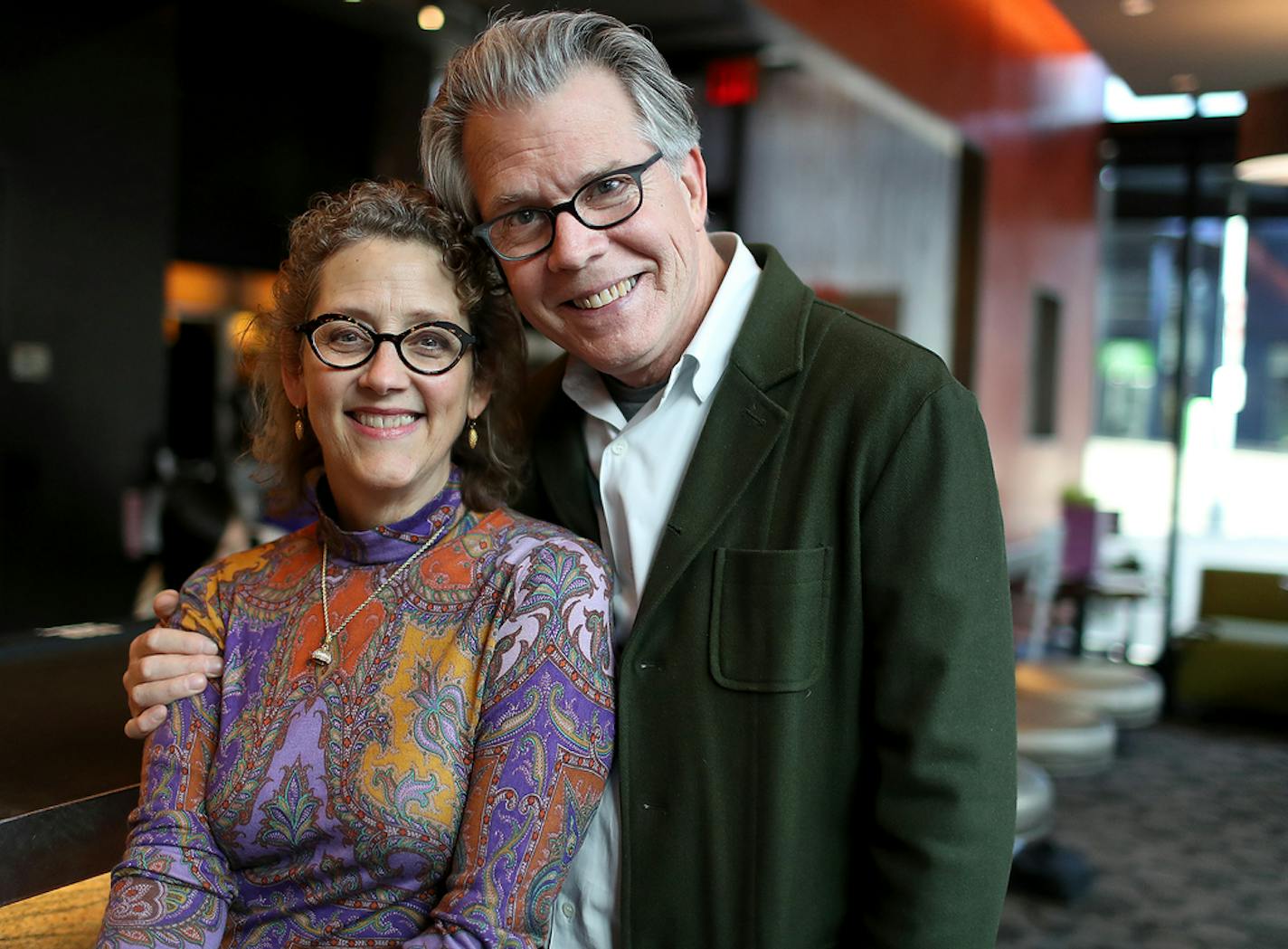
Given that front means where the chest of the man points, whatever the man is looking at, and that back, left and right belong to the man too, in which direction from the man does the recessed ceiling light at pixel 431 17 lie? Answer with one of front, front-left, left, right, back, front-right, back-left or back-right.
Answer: back-right

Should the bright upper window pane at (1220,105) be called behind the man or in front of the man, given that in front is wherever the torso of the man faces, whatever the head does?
behind

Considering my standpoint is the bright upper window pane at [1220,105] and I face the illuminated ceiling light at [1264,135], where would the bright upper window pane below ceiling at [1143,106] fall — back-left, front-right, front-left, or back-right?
back-right

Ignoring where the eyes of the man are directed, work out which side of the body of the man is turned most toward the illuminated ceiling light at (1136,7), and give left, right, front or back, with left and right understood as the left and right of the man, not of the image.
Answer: back

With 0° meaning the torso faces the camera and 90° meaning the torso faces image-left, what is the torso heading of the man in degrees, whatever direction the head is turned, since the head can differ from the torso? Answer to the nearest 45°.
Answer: approximately 45°

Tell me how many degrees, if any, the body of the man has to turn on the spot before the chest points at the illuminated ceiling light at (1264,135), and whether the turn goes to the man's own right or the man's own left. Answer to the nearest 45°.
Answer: approximately 180°
